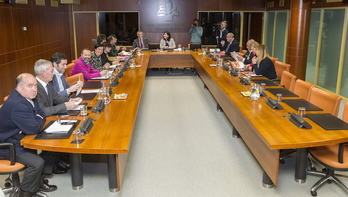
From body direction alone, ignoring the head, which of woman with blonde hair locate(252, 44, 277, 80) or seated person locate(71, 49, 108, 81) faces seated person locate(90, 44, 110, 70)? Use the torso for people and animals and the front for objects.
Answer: the woman with blonde hair

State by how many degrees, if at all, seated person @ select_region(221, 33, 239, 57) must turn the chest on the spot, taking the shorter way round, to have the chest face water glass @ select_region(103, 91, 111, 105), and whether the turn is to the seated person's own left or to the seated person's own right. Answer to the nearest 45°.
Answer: approximately 45° to the seated person's own left

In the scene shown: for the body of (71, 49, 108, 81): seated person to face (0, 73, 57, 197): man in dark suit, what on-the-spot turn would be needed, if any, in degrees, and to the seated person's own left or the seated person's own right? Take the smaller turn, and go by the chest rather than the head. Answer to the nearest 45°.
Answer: approximately 45° to the seated person's own right

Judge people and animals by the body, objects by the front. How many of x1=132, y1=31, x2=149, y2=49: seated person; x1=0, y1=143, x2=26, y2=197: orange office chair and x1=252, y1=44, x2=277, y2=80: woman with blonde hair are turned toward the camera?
1

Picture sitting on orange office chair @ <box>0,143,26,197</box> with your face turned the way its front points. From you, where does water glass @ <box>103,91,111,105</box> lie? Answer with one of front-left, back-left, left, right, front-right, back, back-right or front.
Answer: front-left

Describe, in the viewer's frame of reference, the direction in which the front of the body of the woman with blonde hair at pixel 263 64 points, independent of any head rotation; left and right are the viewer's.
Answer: facing to the left of the viewer

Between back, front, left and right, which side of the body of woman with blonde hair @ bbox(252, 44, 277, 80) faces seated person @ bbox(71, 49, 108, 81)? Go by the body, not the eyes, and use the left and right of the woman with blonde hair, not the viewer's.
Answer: front

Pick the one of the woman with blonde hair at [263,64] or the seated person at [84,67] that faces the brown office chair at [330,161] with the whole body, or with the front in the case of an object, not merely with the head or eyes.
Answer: the seated person

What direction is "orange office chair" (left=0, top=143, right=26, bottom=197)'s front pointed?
to the viewer's right

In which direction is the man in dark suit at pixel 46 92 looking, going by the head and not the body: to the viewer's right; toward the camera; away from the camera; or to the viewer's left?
to the viewer's right

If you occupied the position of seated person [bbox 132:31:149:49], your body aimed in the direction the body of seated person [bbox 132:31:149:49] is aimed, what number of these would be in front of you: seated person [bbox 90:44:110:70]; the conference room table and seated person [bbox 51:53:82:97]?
3

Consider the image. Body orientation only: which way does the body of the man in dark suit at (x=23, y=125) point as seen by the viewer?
to the viewer's right

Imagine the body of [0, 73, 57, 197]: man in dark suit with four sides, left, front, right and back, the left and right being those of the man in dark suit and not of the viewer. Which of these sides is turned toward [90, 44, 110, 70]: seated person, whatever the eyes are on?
left

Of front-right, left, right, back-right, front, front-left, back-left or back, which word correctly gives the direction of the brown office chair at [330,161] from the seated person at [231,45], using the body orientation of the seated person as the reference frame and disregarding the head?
front-left

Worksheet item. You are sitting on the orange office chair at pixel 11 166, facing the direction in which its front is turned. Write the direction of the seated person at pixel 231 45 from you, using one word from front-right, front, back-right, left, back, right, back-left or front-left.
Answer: front-left

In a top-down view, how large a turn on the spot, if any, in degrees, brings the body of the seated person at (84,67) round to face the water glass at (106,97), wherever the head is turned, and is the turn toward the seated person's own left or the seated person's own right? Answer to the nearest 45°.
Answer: approximately 45° to the seated person's own right

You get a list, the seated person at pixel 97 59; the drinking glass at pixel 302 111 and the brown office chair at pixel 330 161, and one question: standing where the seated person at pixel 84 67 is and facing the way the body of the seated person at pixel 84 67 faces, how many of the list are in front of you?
2

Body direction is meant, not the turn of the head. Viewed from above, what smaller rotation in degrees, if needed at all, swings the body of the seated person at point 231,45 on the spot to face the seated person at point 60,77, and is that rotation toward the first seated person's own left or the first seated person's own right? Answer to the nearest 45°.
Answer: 0° — they already face them
